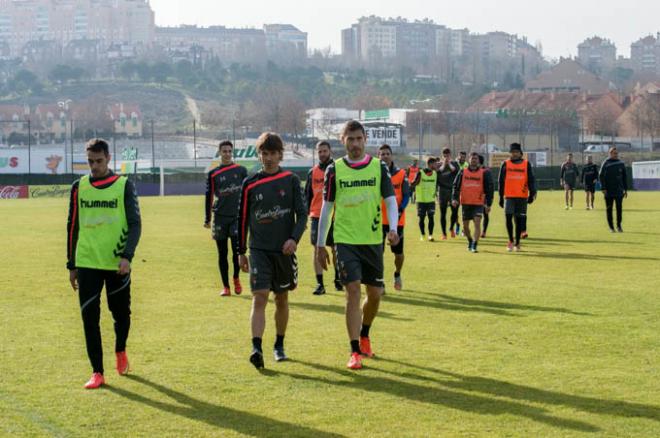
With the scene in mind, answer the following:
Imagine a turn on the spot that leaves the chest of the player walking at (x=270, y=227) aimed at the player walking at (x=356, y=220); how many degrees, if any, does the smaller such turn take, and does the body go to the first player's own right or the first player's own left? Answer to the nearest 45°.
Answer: approximately 90° to the first player's own left

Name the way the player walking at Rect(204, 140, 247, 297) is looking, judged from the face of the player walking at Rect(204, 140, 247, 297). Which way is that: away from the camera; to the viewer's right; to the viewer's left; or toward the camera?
toward the camera

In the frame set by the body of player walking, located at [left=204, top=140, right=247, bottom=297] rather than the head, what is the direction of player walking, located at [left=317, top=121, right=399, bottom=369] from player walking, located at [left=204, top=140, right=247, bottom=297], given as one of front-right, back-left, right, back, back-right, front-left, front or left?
front

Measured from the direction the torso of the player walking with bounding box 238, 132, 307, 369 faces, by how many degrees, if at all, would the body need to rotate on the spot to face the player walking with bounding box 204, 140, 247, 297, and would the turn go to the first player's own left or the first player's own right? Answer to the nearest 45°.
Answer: approximately 180°

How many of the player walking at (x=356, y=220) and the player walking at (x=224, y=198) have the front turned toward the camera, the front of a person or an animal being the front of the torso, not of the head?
2

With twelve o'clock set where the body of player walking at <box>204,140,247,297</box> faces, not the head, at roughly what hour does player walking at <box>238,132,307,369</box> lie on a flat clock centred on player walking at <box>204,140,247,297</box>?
player walking at <box>238,132,307,369</box> is roughly at 12 o'clock from player walking at <box>204,140,247,297</box>.

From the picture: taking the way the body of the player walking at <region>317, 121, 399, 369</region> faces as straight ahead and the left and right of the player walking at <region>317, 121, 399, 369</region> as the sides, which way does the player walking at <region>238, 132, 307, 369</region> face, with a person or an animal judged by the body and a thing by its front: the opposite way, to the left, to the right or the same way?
the same way

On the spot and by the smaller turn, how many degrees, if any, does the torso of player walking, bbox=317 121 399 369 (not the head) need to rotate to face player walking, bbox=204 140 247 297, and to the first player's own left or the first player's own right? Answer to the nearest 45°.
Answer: approximately 180°

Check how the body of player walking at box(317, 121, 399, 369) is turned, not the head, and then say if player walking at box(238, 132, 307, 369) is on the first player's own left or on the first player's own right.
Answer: on the first player's own right

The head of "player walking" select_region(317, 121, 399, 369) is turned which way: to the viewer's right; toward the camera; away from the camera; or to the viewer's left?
toward the camera

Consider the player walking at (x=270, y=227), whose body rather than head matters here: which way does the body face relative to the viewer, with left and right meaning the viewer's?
facing the viewer

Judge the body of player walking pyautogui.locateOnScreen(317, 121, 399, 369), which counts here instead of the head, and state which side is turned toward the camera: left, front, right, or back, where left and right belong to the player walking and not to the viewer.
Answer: front

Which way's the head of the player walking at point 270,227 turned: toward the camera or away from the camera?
toward the camera
